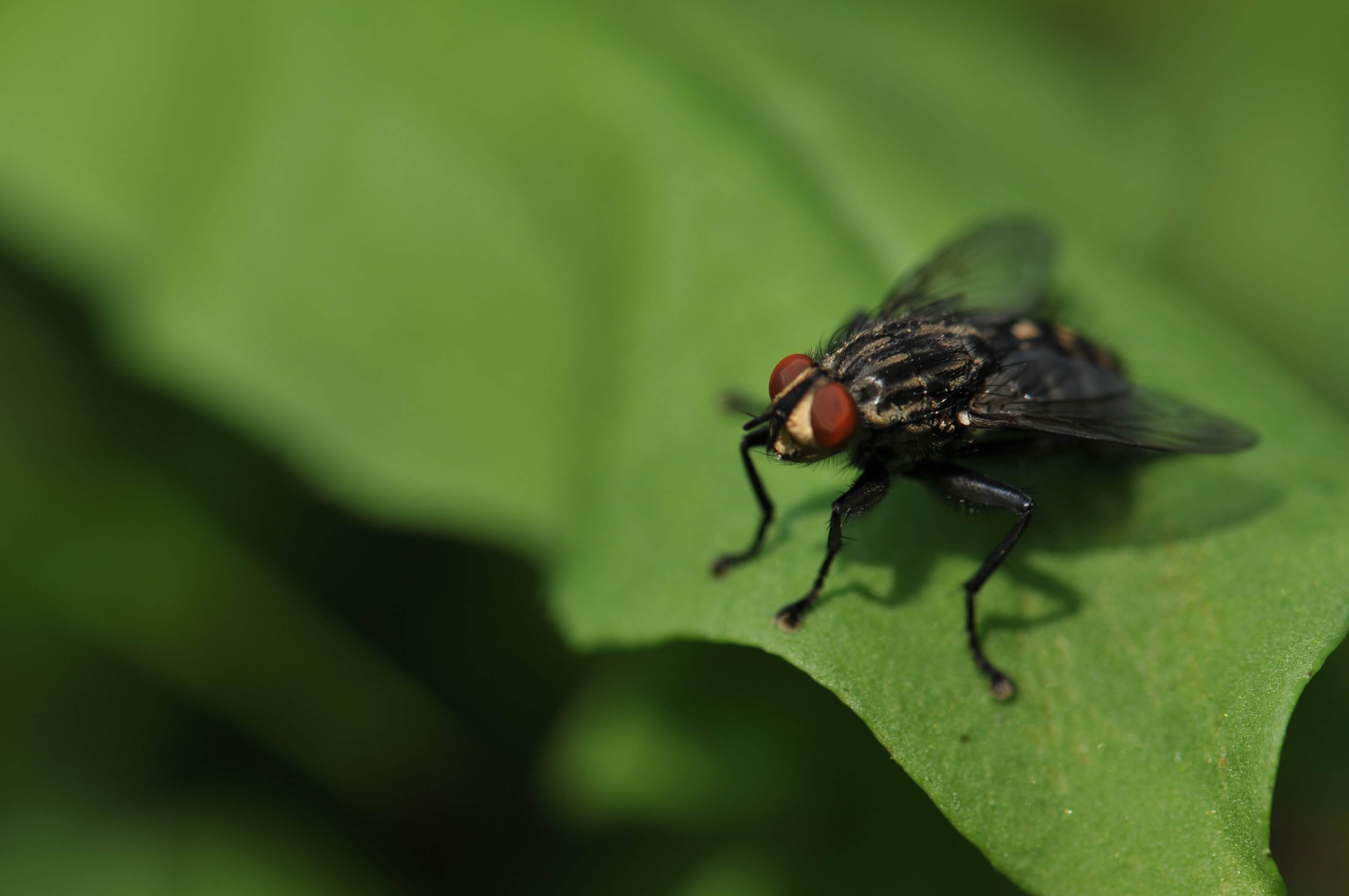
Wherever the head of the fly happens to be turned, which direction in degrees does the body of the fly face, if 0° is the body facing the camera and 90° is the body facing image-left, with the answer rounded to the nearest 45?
approximately 45°
